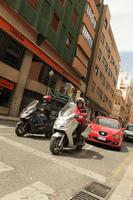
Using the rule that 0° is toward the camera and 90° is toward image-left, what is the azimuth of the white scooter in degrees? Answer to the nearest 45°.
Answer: approximately 45°

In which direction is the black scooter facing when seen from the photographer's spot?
facing the viewer and to the left of the viewer

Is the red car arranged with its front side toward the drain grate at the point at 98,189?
yes

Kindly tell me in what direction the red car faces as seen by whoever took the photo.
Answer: facing the viewer

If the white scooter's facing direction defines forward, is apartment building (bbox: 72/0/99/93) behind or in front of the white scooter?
behind

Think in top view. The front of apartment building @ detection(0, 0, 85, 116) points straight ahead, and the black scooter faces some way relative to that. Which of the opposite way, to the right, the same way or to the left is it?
to the right

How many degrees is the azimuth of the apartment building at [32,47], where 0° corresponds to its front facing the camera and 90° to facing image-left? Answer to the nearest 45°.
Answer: approximately 315°

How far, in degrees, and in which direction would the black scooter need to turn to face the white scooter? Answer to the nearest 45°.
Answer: approximately 90° to its left

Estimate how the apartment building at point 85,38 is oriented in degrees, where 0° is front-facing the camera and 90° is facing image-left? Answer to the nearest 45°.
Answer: approximately 315°

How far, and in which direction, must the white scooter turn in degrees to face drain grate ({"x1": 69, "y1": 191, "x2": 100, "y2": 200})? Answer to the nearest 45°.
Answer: approximately 45° to its left

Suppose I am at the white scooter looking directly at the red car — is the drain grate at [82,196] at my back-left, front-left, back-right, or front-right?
back-right

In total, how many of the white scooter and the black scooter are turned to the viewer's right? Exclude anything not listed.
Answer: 0
